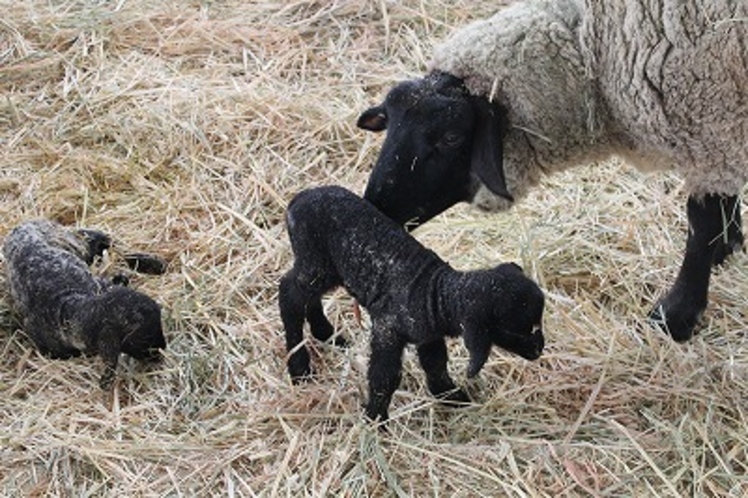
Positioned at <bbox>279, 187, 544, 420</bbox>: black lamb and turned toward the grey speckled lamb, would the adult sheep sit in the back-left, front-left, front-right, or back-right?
back-right

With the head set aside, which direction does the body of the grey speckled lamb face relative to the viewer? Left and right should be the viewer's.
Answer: facing the viewer and to the right of the viewer

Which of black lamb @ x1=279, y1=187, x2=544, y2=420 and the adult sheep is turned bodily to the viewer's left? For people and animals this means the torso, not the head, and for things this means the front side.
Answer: the adult sheep

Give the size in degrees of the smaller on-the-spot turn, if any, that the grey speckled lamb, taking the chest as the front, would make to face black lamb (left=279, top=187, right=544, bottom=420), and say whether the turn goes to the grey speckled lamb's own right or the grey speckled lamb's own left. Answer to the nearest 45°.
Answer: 0° — it already faces it

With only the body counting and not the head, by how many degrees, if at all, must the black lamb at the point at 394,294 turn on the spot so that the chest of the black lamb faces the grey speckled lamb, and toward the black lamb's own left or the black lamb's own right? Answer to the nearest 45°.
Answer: approximately 135° to the black lamb's own right

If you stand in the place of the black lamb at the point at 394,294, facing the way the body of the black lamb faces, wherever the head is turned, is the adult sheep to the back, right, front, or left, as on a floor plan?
left

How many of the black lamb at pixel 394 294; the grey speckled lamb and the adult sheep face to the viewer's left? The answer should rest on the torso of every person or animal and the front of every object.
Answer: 1

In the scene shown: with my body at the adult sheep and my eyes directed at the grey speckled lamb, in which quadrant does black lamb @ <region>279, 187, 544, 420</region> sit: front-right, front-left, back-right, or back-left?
front-left

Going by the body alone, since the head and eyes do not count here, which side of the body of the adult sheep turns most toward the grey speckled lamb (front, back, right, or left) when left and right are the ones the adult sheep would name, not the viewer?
front

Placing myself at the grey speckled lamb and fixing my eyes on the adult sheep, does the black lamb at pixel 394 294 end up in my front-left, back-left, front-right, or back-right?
front-right

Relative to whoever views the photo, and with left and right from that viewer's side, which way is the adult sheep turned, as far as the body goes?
facing to the left of the viewer

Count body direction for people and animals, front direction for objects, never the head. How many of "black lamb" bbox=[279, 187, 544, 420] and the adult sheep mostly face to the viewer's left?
1
